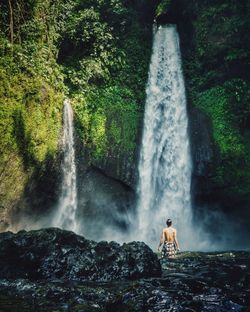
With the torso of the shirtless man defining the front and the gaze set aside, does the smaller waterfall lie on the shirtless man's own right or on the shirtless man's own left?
on the shirtless man's own left

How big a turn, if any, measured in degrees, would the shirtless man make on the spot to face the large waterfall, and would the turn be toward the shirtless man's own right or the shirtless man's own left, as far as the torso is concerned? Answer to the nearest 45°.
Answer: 0° — they already face it

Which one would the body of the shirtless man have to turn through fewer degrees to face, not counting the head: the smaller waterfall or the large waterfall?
the large waterfall

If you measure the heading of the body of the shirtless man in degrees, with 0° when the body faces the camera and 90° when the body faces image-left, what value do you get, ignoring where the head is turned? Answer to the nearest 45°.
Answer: approximately 180°
